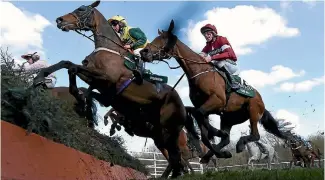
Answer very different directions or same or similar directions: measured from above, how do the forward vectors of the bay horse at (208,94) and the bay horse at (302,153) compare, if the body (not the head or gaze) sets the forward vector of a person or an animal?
same or similar directions

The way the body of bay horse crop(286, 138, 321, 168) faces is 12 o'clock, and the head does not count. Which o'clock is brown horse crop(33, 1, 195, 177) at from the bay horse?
The brown horse is roughly at 11 o'clock from the bay horse.

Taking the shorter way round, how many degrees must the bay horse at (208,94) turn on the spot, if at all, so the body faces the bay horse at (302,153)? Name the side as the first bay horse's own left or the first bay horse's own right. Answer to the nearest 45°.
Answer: approximately 135° to the first bay horse's own right

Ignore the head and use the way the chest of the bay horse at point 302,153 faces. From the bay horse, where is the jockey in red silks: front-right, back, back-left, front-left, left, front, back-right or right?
front-left

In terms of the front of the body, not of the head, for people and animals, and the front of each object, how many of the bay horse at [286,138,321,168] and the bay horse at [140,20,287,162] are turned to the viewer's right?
0

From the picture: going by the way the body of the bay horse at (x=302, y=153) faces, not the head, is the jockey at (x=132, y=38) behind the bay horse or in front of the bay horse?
in front

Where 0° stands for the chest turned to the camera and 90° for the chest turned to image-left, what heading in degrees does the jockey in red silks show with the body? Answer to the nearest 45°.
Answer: approximately 45°

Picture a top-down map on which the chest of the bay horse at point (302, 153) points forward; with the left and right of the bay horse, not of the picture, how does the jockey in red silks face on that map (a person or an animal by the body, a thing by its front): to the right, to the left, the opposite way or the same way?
the same way

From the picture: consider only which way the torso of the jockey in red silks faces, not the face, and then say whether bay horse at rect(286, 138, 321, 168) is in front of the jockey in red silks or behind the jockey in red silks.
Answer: behind

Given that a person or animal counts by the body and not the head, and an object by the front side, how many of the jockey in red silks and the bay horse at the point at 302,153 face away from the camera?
0

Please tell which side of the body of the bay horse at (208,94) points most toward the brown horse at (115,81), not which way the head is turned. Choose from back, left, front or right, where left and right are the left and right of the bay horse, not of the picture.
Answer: front

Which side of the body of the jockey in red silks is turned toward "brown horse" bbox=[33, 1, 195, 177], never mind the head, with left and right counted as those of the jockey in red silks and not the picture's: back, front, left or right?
front

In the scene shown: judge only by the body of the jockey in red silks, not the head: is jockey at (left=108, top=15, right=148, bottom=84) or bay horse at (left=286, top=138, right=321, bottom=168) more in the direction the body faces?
the jockey

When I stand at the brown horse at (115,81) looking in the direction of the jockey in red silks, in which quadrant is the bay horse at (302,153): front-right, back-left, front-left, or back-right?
front-left

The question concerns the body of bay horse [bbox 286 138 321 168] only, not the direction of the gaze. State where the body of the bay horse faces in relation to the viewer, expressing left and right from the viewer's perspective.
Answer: facing the viewer and to the left of the viewer

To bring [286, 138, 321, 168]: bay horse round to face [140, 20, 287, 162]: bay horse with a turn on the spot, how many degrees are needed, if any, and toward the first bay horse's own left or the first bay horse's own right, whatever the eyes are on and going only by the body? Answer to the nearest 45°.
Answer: approximately 45° to the first bay horse's own left
